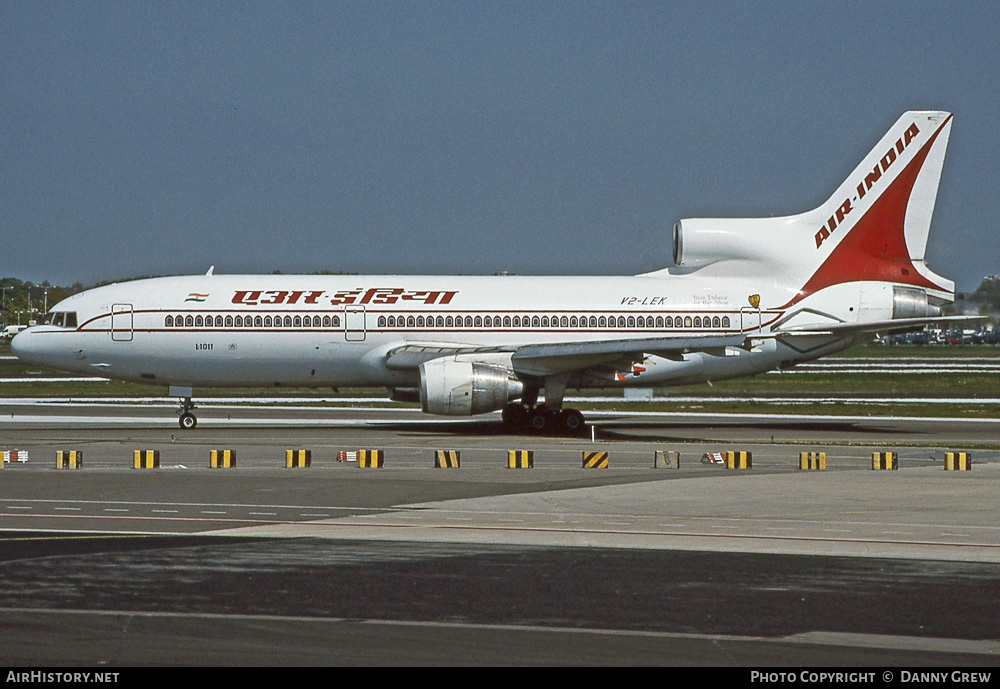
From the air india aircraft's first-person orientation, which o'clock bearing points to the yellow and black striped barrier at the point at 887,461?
The yellow and black striped barrier is roughly at 8 o'clock from the air india aircraft.

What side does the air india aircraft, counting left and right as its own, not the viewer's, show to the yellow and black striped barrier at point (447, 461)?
left

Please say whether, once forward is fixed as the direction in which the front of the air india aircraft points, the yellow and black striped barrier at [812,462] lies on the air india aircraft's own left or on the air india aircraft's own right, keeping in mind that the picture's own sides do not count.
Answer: on the air india aircraft's own left

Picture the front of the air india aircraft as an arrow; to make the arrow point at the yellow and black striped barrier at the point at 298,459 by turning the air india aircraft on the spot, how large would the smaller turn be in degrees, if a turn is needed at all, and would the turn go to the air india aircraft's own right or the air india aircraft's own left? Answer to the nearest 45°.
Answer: approximately 45° to the air india aircraft's own left

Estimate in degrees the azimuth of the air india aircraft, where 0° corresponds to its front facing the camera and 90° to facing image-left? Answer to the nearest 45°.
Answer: approximately 90°

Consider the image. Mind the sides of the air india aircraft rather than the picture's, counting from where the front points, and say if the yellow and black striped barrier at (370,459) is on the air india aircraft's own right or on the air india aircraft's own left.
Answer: on the air india aircraft's own left

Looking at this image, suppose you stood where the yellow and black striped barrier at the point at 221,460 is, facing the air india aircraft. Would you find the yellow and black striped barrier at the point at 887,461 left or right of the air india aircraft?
right

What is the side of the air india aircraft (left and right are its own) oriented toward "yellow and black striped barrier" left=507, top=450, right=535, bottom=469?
left
